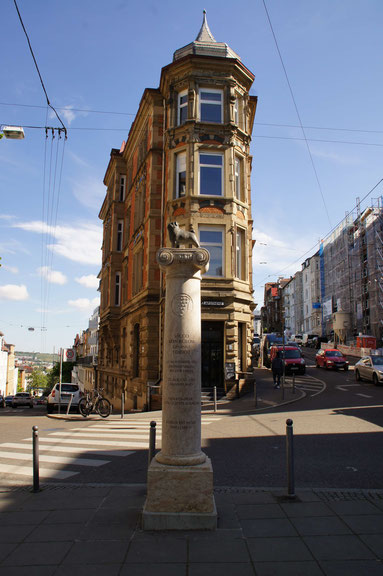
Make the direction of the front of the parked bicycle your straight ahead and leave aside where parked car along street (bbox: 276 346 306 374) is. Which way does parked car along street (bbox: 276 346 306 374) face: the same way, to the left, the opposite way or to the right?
to the right

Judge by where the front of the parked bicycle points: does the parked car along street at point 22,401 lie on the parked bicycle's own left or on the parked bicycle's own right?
on the parked bicycle's own left

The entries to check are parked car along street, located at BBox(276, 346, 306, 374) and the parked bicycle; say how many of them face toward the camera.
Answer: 1

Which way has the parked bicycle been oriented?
to the viewer's right

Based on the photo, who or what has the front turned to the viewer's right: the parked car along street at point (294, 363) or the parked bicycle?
the parked bicycle

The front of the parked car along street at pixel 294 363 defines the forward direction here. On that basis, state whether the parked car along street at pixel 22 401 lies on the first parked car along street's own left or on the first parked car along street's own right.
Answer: on the first parked car along street's own right

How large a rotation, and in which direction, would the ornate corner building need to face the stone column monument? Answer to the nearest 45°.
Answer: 0° — it already faces it
